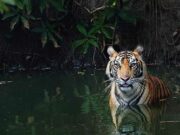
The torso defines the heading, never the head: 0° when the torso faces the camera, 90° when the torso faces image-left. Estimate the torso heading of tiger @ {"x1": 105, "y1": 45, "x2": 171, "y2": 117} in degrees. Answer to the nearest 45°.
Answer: approximately 45°
